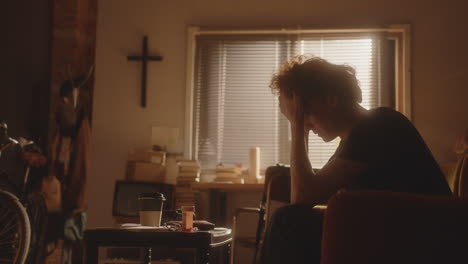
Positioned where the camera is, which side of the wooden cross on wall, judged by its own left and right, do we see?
front

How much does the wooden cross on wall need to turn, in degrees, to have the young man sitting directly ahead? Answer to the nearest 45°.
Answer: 0° — it already faces them

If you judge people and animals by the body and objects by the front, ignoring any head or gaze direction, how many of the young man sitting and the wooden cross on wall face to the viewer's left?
1

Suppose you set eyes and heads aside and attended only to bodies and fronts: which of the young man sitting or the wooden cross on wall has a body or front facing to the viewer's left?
the young man sitting

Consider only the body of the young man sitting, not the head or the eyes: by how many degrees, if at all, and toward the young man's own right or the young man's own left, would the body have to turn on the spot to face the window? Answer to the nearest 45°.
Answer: approximately 90° to the young man's own right

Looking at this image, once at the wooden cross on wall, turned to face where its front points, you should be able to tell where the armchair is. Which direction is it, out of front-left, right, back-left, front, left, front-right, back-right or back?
front

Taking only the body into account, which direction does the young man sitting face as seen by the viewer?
to the viewer's left

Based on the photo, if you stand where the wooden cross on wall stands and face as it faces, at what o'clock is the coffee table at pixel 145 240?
The coffee table is roughly at 12 o'clock from the wooden cross on wall.

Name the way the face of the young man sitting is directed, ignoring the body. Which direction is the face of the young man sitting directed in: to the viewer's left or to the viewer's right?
to the viewer's left

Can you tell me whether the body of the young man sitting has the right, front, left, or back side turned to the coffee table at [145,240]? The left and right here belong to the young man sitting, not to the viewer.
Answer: front
